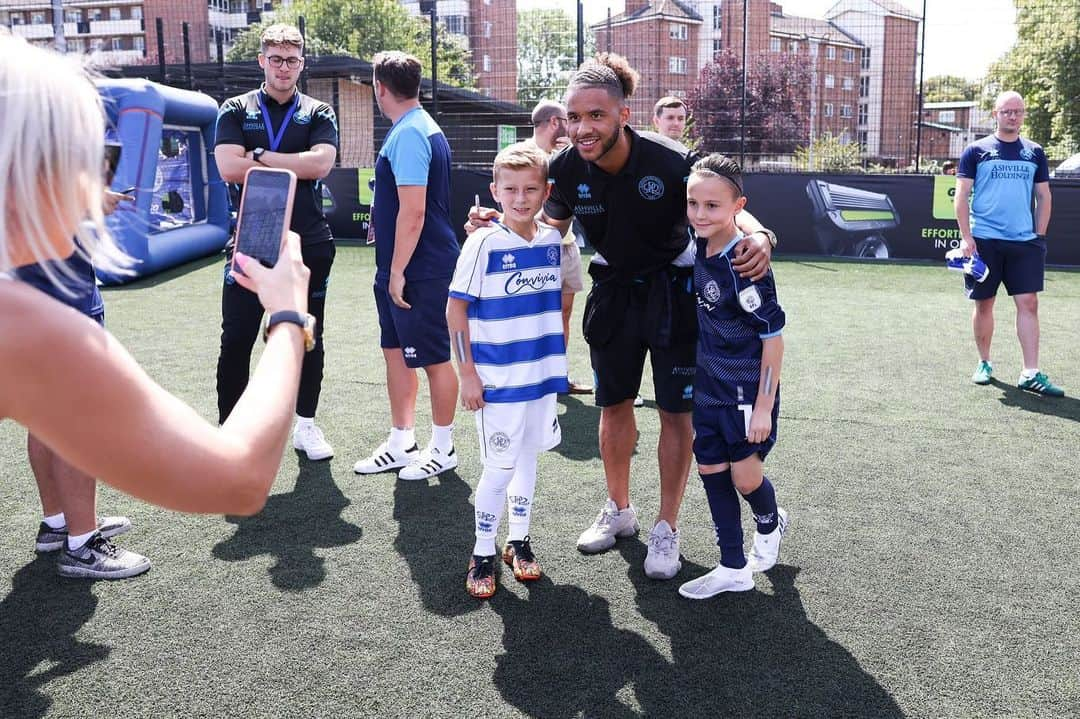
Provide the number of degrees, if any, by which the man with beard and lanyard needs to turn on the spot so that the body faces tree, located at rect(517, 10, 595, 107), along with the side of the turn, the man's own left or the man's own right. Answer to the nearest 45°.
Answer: approximately 180°

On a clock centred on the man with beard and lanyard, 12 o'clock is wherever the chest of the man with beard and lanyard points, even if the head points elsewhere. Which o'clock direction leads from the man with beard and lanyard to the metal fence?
The metal fence is roughly at 7 o'clock from the man with beard and lanyard.

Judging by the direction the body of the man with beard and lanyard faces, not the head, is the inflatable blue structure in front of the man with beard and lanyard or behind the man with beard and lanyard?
behind

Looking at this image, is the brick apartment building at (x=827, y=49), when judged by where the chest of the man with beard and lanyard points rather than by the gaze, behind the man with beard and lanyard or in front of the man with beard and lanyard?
behind

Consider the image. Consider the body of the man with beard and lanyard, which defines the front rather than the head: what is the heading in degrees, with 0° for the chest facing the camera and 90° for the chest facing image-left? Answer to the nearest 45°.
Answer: approximately 0°

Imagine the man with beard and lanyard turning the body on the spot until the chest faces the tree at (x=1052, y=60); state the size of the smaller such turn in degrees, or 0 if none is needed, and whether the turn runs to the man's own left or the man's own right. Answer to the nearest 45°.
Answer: approximately 135° to the man's own left
